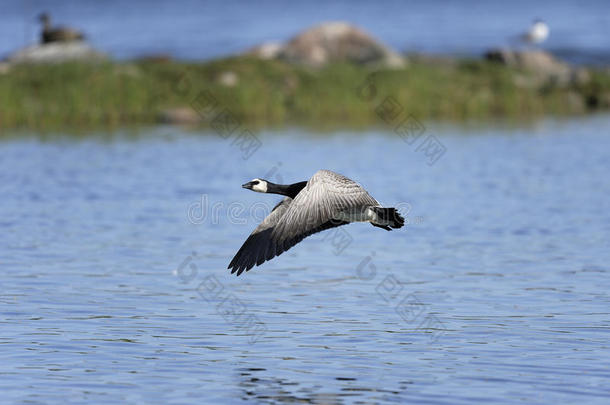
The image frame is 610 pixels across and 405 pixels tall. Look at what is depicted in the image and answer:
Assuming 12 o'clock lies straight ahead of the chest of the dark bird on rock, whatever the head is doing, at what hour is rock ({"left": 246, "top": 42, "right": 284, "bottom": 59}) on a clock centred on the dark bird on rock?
The rock is roughly at 6 o'clock from the dark bird on rock.

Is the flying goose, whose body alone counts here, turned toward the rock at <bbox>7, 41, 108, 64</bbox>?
no

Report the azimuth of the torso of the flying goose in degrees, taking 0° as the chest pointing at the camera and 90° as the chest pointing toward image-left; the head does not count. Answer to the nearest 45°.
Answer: approximately 90°

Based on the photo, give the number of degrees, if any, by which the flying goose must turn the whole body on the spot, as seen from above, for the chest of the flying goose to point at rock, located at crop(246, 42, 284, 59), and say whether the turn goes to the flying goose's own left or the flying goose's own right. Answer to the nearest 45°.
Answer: approximately 90° to the flying goose's own right

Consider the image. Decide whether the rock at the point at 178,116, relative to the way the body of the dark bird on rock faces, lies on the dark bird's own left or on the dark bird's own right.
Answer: on the dark bird's own left

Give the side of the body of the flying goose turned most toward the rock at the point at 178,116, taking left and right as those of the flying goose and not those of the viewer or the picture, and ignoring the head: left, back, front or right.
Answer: right

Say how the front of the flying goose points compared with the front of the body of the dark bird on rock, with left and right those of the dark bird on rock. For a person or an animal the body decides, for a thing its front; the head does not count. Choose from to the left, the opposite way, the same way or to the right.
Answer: the same way

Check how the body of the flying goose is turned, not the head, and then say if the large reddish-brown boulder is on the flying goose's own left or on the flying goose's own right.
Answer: on the flying goose's own right

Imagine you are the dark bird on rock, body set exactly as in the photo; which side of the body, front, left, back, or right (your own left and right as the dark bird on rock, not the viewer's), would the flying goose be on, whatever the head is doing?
left

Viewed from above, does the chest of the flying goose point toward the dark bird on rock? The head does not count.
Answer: no

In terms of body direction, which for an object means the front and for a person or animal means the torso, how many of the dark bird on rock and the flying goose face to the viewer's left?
2

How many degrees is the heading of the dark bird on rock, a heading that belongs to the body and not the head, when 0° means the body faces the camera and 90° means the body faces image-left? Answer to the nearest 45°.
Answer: approximately 90°

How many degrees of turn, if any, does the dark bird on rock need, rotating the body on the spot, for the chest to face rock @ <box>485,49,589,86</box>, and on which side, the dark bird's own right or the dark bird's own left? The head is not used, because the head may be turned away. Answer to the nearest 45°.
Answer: approximately 180°

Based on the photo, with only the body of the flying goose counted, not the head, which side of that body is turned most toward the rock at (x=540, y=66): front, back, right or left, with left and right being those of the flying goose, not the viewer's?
right
